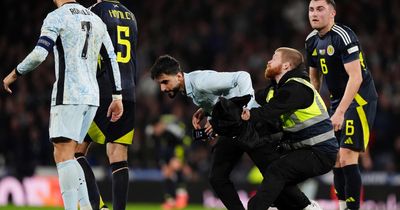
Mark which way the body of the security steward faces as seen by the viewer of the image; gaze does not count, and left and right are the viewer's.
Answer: facing to the left of the viewer

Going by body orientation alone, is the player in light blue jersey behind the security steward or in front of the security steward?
in front
